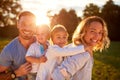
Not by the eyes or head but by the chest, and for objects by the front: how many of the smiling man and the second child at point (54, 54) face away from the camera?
0

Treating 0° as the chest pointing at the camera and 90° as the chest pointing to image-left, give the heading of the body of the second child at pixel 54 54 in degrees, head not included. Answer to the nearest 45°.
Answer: approximately 315°

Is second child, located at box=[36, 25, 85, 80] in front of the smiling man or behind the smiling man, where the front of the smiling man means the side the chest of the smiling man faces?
in front

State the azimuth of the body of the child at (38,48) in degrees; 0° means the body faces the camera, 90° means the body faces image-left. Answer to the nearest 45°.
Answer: approximately 315°
